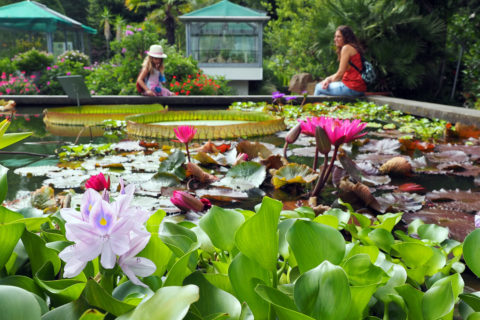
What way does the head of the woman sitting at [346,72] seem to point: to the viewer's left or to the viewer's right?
to the viewer's left

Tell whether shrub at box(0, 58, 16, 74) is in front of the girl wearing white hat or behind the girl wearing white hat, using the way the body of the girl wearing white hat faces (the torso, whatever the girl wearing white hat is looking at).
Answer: behind

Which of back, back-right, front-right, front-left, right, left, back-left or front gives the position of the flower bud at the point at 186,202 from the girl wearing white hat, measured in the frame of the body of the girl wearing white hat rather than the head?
front-right

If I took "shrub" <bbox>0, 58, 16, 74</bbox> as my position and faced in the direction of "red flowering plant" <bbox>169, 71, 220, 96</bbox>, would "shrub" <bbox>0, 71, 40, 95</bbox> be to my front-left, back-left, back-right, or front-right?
front-right

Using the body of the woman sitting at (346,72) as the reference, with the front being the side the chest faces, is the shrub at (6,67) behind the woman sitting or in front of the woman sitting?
in front

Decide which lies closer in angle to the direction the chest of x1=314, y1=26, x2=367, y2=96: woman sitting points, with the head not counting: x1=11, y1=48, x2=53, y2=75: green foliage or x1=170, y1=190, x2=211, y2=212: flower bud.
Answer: the green foliage

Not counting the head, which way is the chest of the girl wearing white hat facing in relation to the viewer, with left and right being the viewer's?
facing the viewer and to the right of the viewer

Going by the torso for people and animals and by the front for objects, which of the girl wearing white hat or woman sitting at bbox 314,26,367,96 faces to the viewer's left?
the woman sitting

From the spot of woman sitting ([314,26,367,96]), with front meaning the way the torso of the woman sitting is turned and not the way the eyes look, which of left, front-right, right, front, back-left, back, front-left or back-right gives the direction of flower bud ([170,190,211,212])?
left

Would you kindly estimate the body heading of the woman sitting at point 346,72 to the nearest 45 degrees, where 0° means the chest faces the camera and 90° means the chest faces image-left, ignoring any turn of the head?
approximately 90°

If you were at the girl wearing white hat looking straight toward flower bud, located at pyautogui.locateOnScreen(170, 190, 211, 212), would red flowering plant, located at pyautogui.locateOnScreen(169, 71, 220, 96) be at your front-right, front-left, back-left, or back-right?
back-left

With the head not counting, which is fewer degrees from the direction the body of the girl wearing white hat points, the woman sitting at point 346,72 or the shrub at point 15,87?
the woman sitting

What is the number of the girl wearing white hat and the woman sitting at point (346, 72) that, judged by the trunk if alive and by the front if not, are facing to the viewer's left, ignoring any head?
1

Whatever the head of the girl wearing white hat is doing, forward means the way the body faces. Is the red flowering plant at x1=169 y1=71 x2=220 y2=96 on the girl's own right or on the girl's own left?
on the girl's own left

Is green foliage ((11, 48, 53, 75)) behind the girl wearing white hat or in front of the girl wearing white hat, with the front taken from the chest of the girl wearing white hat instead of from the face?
behind
